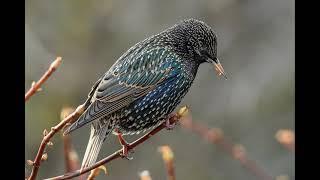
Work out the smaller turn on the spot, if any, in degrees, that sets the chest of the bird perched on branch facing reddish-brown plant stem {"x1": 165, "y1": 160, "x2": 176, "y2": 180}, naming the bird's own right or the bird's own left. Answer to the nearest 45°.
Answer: approximately 90° to the bird's own right

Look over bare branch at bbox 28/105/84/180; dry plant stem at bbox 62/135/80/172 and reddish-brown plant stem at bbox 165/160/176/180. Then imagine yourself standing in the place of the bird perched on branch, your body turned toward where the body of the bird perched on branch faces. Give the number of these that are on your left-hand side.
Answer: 0

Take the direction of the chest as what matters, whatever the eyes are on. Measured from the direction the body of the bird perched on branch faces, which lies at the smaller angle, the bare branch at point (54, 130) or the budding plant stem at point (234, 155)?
the budding plant stem

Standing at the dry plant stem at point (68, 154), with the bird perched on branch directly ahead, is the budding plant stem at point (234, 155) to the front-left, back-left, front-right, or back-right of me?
front-left

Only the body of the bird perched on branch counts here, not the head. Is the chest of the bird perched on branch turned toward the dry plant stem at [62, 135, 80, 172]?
no

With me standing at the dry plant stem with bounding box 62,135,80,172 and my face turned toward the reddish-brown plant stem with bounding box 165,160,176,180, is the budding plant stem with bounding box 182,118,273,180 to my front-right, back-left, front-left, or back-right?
front-left

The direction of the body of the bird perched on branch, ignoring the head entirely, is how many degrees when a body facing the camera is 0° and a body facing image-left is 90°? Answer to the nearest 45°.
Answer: approximately 270°

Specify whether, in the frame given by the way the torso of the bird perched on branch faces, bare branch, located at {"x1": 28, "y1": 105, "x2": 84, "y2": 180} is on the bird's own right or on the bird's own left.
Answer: on the bird's own right
